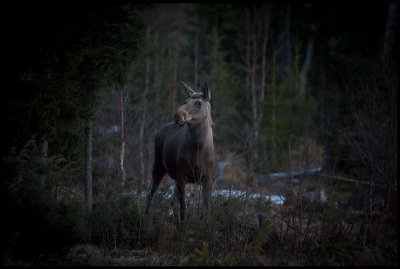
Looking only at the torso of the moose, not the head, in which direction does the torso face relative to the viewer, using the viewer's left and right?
facing the viewer and to the right of the viewer

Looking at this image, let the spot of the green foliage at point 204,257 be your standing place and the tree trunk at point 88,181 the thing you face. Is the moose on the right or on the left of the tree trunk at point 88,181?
right

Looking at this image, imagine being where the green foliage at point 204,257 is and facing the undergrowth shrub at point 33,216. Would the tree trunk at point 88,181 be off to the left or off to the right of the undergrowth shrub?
right

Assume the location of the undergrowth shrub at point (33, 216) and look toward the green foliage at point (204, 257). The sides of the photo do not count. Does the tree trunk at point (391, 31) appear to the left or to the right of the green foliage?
left

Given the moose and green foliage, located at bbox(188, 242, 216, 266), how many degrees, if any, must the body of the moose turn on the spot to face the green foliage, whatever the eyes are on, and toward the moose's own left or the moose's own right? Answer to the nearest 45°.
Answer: approximately 45° to the moose's own right

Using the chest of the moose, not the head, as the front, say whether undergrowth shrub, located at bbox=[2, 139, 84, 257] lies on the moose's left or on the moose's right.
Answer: on the moose's right

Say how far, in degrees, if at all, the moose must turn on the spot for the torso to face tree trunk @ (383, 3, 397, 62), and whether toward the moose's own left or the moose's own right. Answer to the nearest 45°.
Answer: approximately 90° to the moose's own left

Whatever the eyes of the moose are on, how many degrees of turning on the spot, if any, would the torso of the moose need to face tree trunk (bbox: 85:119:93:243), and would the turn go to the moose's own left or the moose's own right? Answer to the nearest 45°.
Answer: approximately 90° to the moose's own right
